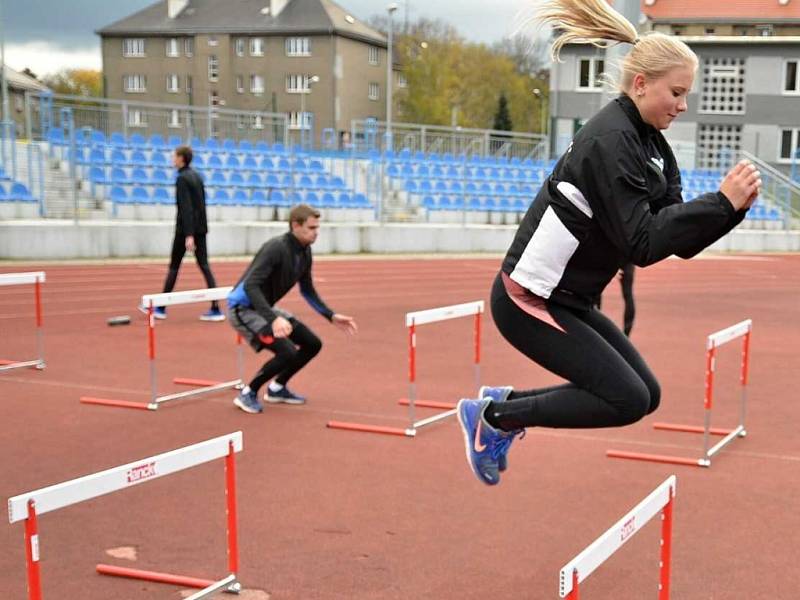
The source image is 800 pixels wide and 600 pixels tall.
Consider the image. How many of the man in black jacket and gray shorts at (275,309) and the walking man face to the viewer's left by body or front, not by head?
1

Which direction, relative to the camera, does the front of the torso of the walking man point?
to the viewer's left

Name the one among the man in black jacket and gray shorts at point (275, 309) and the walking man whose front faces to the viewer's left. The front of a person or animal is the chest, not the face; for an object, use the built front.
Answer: the walking man

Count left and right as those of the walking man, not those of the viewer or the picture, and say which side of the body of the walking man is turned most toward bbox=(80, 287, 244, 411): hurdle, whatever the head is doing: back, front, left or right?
left

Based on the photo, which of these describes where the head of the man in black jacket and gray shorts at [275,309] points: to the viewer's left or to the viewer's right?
to the viewer's right

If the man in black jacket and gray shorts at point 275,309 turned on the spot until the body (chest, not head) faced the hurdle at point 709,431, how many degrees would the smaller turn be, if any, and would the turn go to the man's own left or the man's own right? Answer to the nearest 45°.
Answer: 0° — they already face it

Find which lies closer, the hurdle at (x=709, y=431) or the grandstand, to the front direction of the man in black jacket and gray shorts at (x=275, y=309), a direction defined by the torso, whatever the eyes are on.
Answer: the hurdle

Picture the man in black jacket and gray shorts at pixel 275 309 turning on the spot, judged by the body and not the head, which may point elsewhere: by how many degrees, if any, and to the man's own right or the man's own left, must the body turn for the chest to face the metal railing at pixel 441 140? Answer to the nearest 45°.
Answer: approximately 135° to the man's own left

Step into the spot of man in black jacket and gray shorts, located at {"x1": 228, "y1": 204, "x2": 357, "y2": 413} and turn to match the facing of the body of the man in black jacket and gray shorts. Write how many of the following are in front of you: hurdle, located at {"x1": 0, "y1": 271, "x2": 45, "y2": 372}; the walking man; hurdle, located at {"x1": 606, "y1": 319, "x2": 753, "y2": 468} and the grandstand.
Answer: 1

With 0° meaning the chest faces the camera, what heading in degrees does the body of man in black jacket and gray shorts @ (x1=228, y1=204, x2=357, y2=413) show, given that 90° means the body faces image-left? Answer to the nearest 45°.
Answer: approximately 315°

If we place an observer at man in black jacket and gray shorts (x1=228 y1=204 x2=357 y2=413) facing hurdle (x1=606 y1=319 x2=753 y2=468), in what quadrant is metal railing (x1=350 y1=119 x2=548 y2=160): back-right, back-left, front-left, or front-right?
back-left

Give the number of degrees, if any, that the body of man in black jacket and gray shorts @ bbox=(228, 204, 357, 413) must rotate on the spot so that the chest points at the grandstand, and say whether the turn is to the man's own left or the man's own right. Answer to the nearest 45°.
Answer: approximately 135° to the man's own left
